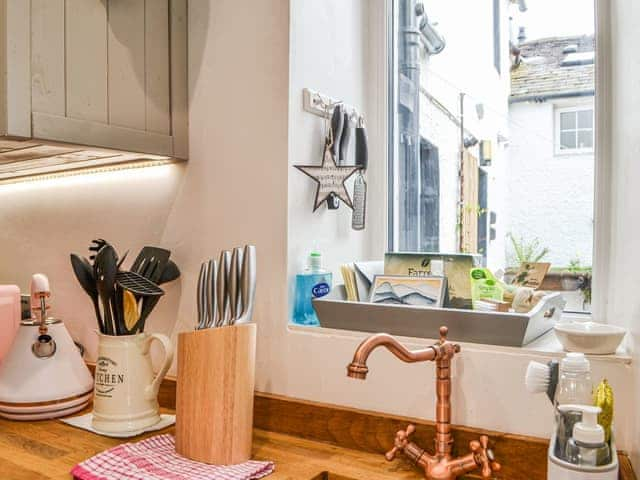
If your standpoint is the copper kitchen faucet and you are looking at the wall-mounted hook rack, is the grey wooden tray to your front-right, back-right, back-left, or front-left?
front-right

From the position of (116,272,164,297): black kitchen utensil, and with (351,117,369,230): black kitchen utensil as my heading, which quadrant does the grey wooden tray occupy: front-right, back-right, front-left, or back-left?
front-right

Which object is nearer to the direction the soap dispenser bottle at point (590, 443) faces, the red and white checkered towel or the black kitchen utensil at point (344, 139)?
the red and white checkered towel

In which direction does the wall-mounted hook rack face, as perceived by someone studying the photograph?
facing the viewer and to the right of the viewer

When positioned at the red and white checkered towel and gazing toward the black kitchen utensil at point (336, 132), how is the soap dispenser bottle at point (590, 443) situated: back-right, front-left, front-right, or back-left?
front-right

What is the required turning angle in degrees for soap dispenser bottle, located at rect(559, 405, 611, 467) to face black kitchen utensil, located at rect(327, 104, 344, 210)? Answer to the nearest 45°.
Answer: approximately 45° to its right

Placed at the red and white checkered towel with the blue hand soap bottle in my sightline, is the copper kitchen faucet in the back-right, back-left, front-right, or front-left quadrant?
front-right

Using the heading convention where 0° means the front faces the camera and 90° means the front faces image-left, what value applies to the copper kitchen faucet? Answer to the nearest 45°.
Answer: approximately 45°

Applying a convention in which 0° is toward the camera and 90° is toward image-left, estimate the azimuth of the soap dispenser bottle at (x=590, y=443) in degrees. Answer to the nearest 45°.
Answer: approximately 90°

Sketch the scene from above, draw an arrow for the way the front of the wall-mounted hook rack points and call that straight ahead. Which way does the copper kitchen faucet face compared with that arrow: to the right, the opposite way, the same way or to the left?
to the right
